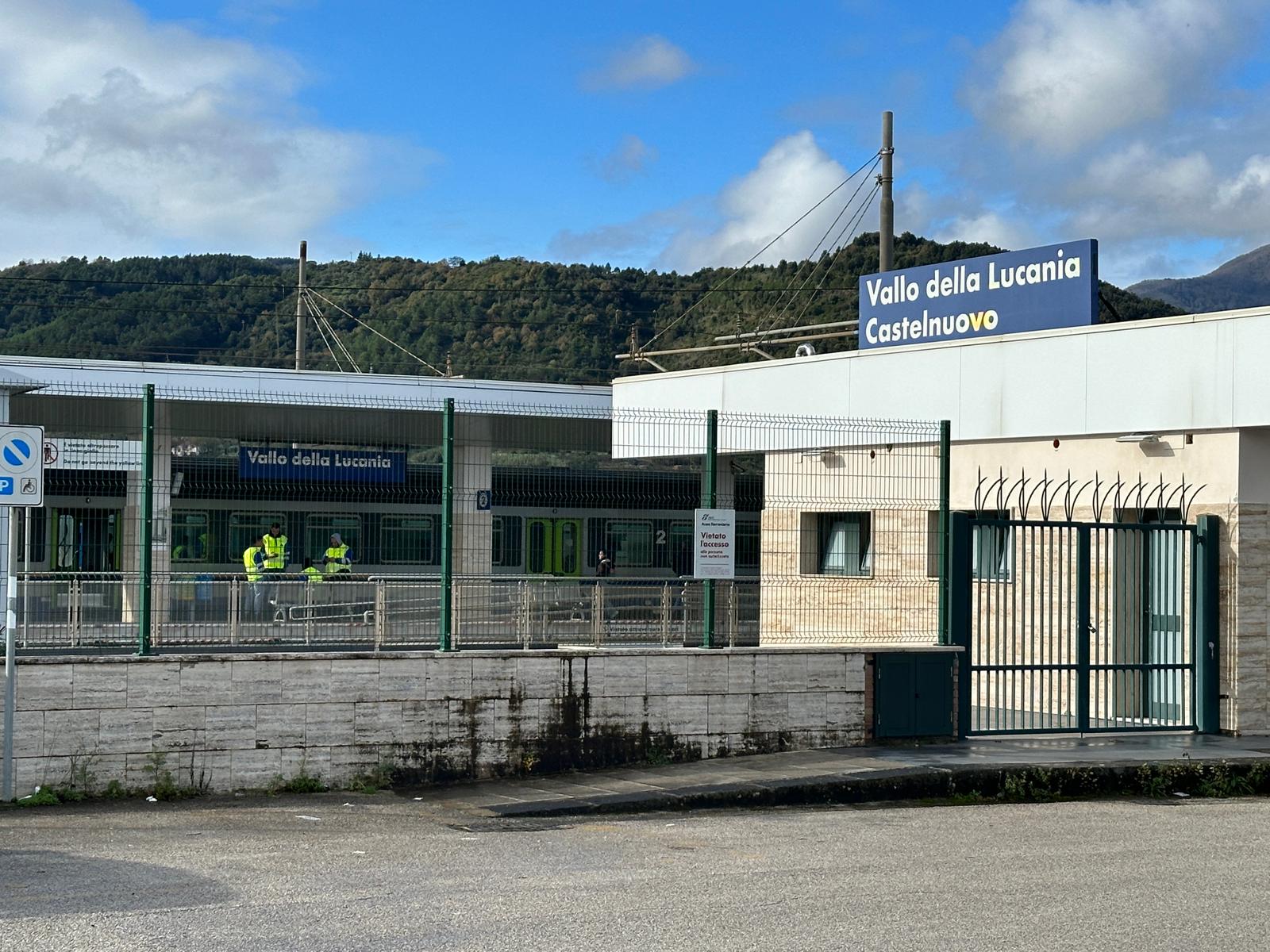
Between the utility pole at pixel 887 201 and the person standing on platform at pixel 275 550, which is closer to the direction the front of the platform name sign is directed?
the person standing on platform

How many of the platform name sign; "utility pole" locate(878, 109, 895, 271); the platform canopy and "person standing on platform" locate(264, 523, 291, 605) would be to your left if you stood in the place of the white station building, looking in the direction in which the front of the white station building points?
0

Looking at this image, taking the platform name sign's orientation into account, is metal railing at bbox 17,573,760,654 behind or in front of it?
in front

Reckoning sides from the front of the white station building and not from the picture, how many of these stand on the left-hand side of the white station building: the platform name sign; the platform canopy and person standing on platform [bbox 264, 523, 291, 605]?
0

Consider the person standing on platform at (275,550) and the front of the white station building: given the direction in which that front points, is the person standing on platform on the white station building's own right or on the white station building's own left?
on the white station building's own right

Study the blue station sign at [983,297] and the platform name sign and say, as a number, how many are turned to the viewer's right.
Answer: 0

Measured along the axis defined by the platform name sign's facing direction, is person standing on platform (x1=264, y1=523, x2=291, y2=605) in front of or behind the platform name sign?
in front

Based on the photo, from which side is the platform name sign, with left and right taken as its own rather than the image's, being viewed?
front

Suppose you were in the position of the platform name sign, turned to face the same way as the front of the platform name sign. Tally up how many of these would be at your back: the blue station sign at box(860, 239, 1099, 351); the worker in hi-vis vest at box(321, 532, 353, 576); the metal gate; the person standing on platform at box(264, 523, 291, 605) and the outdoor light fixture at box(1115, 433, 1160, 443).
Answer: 0

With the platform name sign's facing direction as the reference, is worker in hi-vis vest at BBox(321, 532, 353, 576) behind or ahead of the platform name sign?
ahead

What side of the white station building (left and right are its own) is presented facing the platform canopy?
right

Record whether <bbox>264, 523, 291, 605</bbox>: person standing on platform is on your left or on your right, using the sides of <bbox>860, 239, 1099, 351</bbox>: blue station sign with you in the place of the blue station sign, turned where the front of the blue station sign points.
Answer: on your right

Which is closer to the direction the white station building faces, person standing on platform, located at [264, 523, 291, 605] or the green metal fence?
the green metal fence
